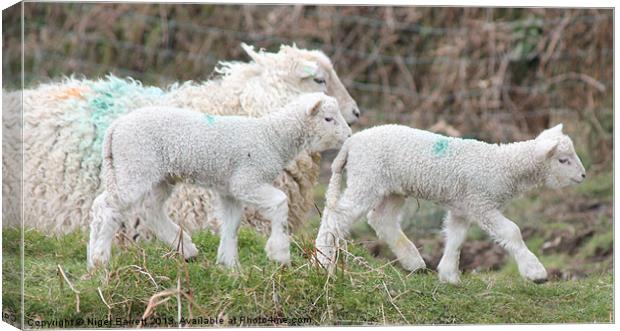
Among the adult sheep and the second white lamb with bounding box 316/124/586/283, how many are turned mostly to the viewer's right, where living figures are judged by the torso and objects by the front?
2

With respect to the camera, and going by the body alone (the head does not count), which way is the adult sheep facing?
to the viewer's right

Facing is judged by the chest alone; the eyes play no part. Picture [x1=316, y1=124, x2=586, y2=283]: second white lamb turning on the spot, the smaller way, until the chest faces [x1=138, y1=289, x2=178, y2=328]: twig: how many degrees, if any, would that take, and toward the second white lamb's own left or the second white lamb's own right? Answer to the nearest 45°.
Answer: approximately 135° to the second white lamb's own right

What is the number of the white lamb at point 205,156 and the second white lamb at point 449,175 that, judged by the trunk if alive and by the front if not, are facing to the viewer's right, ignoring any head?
2

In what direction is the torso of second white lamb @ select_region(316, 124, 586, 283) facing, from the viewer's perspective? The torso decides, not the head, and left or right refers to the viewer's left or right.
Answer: facing to the right of the viewer

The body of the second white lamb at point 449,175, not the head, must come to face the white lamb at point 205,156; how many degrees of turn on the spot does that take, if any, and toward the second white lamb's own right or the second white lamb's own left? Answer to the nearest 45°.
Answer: approximately 180°

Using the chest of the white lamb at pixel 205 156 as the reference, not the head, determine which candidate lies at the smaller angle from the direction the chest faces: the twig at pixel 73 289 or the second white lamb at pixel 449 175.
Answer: the second white lamb

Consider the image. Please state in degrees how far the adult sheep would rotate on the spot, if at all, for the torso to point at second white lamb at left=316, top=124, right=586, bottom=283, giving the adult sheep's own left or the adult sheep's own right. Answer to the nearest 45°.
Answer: approximately 45° to the adult sheep's own right

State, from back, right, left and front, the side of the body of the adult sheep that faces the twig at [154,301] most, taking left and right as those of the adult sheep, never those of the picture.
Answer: right

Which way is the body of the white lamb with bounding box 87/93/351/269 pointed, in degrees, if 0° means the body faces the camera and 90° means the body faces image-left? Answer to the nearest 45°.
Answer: approximately 270°
